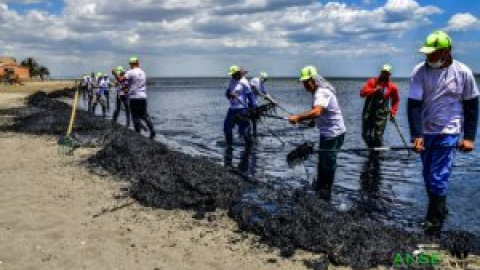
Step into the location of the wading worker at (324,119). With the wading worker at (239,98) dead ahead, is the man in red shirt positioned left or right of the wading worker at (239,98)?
right

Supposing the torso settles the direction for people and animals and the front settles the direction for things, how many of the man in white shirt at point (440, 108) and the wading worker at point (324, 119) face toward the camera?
1

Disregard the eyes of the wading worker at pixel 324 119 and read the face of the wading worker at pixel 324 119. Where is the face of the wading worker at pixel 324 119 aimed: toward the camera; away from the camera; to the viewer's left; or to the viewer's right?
to the viewer's left

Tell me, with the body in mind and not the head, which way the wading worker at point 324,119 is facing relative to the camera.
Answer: to the viewer's left

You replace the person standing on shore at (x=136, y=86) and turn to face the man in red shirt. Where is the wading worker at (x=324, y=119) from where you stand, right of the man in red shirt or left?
right

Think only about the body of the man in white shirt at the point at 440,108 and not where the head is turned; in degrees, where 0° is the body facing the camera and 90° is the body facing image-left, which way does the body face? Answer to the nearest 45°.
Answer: approximately 0°

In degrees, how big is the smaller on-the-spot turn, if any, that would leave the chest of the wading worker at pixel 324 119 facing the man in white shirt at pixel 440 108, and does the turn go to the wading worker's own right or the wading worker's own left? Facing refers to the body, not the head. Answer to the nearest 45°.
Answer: approximately 135° to the wading worker's own left
